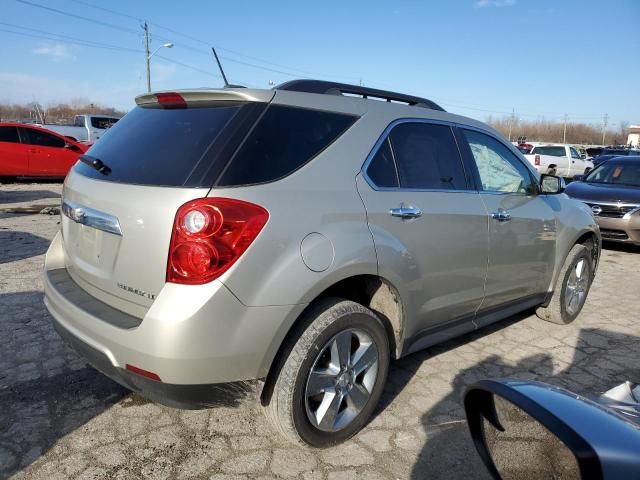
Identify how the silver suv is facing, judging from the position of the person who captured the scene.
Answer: facing away from the viewer and to the right of the viewer

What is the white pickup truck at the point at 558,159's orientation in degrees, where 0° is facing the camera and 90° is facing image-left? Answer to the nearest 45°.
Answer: approximately 225°

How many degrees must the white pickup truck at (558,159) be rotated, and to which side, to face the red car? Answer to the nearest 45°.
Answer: approximately 180°

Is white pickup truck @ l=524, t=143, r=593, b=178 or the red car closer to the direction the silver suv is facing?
the white pickup truck

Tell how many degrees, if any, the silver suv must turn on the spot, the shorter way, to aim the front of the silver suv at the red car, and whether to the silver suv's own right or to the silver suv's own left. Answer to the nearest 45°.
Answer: approximately 90° to the silver suv's own left
